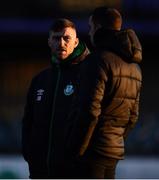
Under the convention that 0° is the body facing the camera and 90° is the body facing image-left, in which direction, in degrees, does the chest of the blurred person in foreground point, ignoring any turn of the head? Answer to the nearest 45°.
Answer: approximately 135°
